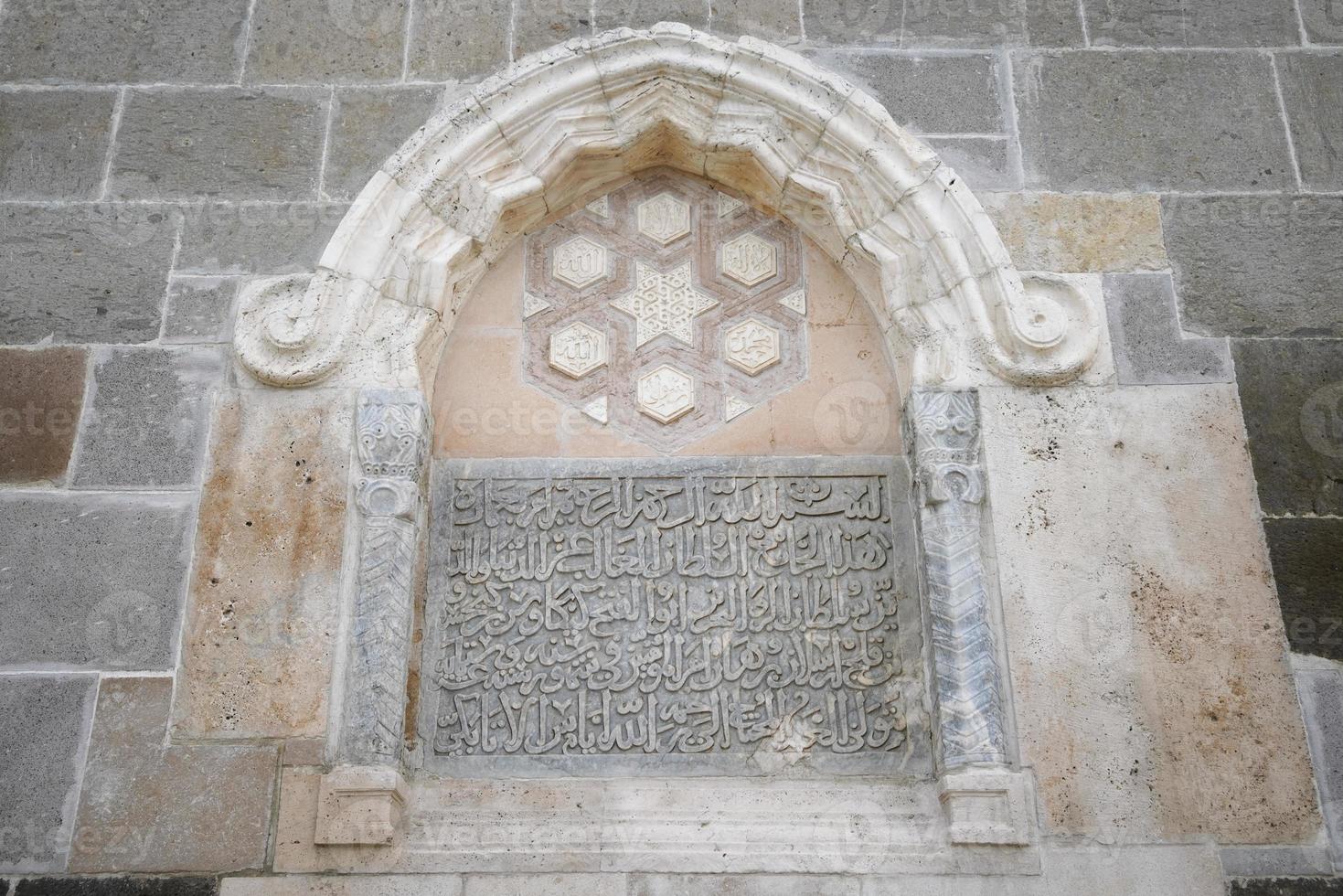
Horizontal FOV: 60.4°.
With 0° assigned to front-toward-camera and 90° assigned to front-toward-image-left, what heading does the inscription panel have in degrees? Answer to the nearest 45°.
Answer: approximately 0°
